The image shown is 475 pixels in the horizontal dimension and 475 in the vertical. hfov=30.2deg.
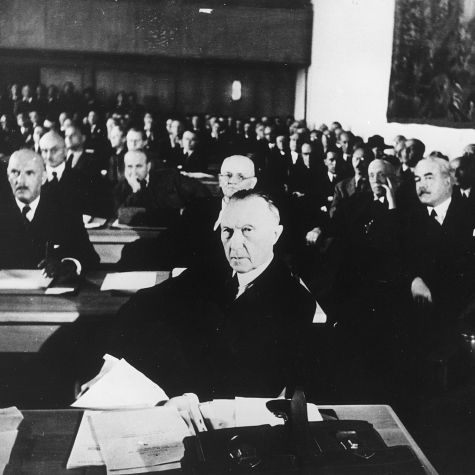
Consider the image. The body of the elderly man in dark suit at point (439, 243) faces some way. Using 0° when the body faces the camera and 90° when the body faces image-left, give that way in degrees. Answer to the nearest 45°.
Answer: approximately 45°

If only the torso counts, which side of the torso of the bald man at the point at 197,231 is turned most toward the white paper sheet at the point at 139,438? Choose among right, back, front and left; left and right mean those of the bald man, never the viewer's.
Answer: front

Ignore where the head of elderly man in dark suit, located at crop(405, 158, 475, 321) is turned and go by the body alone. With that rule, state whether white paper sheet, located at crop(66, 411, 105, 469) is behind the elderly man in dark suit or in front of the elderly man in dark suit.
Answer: in front

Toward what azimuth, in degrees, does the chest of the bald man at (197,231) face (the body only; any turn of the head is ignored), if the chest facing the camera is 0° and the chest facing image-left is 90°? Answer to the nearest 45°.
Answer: approximately 0°

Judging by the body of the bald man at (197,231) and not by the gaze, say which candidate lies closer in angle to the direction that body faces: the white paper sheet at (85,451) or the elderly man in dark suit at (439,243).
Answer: the white paper sheet

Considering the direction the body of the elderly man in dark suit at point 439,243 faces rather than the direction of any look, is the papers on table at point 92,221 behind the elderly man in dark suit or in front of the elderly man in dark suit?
in front

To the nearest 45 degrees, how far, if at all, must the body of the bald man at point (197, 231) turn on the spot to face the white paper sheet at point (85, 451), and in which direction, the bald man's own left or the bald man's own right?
0° — they already face it

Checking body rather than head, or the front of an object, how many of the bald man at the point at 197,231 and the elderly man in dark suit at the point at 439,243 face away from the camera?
0

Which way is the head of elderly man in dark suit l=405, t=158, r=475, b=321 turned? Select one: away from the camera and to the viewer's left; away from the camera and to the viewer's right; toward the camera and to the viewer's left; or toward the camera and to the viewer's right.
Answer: toward the camera and to the viewer's left

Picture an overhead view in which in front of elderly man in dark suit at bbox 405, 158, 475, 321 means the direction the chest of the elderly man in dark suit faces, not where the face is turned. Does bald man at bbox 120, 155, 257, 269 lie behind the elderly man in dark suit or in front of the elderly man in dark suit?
in front
